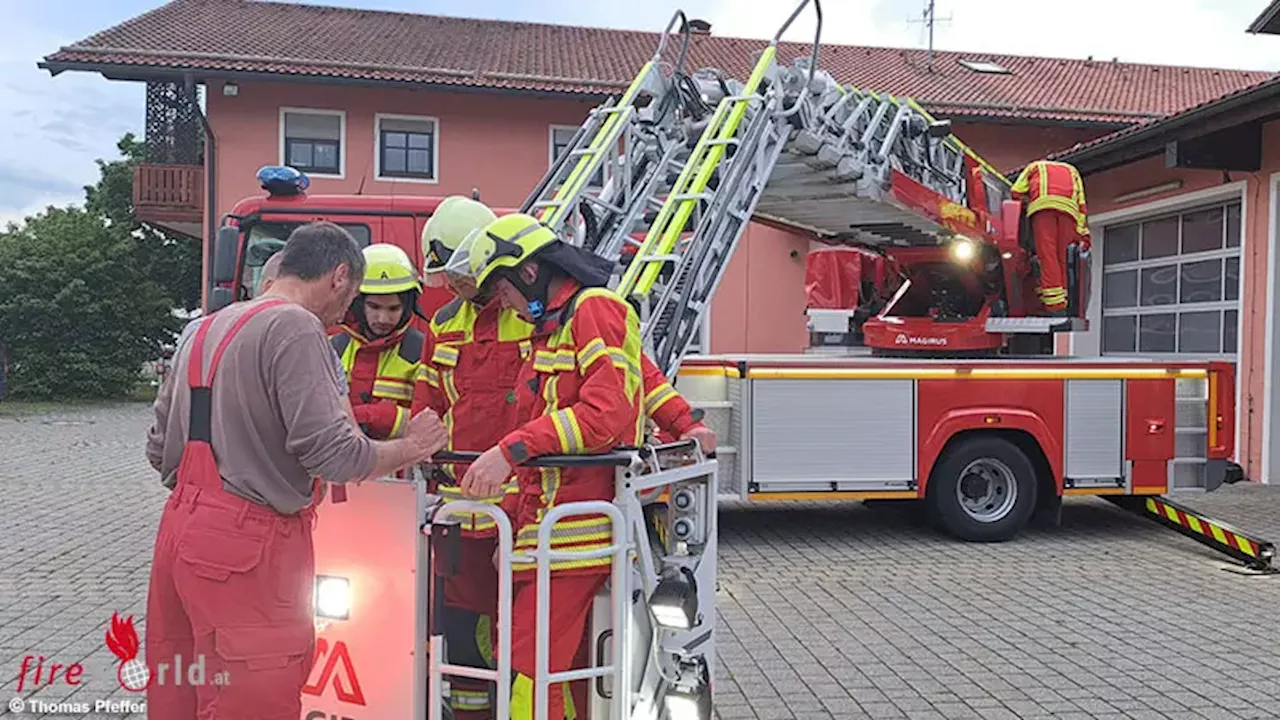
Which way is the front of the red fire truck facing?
to the viewer's left

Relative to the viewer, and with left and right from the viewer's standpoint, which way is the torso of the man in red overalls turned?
facing away from the viewer and to the right of the viewer

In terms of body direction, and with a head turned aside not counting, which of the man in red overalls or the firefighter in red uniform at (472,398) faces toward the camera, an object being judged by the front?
the firefighter in red uniform

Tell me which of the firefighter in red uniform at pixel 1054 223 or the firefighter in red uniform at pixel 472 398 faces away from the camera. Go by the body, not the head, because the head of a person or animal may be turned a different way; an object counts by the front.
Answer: the firefighter in red uniform at pixel 1054 223

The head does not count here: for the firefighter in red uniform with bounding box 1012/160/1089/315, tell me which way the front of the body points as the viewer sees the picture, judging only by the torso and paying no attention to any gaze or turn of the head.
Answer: away from the camera

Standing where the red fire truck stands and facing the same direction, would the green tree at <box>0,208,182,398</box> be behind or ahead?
ahead

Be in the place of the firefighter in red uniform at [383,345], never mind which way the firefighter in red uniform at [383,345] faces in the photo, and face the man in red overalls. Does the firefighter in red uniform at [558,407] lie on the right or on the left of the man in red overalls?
left

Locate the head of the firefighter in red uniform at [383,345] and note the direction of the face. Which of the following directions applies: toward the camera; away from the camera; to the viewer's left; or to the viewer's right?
toward the camera

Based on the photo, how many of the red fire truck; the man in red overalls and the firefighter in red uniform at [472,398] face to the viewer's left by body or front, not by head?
1

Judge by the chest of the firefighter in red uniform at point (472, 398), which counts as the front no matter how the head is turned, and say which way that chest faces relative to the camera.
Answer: toward the camera

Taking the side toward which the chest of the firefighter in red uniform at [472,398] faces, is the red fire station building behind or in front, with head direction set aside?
behind
